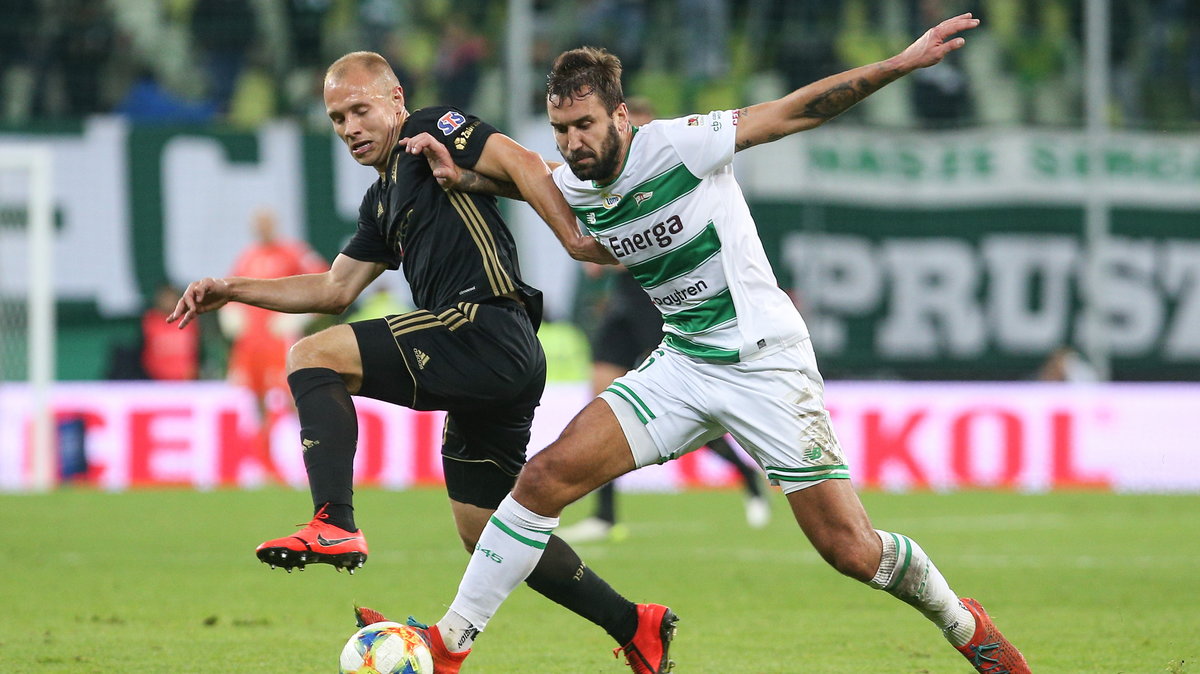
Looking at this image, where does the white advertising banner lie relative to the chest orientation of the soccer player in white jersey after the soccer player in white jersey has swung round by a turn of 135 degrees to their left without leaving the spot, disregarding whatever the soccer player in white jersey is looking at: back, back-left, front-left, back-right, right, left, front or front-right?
left

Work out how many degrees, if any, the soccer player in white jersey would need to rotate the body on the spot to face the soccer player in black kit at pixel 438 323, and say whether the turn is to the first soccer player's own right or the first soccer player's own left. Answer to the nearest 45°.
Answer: approximately 45° to the first soccer player's own right

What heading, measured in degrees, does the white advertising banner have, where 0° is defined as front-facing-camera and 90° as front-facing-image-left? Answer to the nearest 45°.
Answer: approximately 0°

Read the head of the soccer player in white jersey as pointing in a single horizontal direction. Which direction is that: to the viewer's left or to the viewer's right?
to the viewer's left
